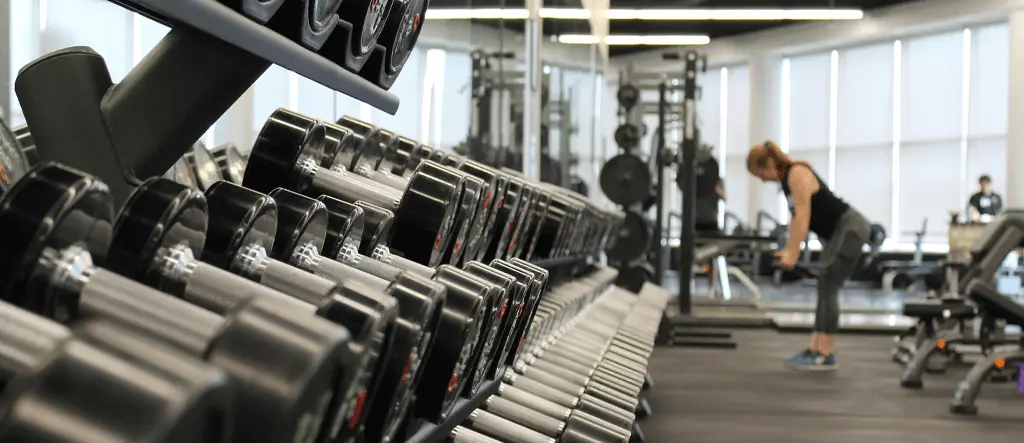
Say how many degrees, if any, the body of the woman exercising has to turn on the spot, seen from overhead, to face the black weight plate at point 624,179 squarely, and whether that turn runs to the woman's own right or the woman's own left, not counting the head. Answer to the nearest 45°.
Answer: approximately 45° to the woman's own right

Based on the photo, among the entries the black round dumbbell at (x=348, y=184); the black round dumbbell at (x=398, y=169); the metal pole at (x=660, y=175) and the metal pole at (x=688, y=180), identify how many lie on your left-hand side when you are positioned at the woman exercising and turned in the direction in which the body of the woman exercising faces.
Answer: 2

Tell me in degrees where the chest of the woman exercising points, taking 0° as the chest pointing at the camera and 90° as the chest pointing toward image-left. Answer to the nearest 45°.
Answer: approximately 90°

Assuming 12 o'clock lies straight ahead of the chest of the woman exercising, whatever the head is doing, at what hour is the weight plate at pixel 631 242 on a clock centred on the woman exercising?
The weight plate is roughly at 1 o'clock from the woman exercising.

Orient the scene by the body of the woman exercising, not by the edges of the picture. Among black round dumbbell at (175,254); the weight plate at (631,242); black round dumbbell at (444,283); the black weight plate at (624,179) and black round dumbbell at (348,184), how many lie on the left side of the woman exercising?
3

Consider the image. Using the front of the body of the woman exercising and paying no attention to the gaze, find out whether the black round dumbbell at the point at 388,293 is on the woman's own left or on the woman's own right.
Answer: on the woman's own left

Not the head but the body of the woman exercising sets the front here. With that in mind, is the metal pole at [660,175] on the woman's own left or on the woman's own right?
on the woman's own right

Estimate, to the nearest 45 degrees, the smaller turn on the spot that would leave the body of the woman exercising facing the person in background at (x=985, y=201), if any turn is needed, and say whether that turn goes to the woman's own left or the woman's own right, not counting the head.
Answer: approximately 90° to the woman's own right

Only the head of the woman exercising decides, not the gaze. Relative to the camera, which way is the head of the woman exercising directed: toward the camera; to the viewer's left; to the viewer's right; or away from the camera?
to the viewer's left

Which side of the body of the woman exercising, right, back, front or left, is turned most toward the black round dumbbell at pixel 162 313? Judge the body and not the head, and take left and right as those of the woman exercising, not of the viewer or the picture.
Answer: left

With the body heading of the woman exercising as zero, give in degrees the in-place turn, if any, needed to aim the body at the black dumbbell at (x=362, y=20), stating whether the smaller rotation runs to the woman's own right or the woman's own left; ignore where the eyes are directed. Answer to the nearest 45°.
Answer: approximately 90° to the woman's own left

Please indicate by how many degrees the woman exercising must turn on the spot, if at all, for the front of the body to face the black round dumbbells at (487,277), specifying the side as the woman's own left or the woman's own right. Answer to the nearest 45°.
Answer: approximately 90° to the woman's own left

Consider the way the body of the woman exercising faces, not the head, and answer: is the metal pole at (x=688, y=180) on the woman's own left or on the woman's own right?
on the woman's own right

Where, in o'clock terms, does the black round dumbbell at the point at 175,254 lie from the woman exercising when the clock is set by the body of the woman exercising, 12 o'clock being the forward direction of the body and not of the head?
The black round dumbbell is roughly at 9 o'clock from the woman exercising.
